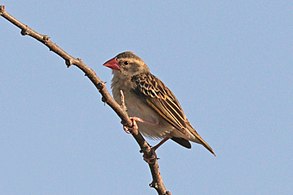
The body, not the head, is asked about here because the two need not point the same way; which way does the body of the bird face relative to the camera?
to the viewer's left
